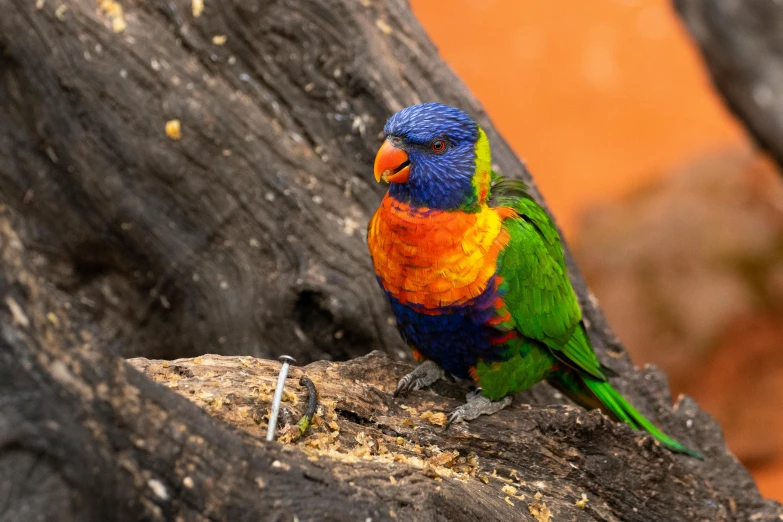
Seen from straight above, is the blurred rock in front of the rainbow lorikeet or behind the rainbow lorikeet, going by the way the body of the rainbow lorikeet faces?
behind

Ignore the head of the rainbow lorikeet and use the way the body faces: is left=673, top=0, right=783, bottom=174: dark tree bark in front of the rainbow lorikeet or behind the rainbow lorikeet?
behind

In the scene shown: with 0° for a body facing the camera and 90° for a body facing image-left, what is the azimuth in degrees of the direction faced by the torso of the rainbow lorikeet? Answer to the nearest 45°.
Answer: approximately 45°
